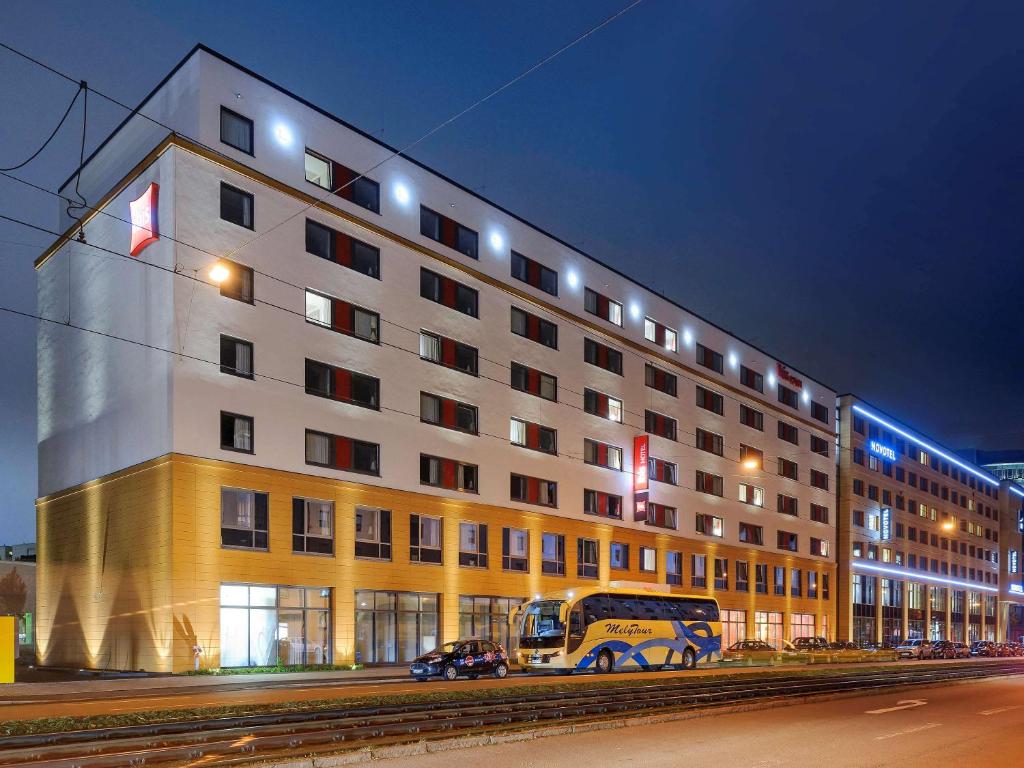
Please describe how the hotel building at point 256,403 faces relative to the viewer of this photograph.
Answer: facing the viewer and to the right of the viewer

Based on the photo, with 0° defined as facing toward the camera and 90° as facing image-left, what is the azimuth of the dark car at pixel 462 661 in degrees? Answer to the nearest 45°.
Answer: approximately 45°

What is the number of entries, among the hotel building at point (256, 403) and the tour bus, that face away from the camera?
0

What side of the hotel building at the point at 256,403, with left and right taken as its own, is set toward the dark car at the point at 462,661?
front

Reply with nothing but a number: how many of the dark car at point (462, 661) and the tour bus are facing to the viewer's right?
0

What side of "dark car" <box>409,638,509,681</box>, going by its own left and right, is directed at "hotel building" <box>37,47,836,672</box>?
right

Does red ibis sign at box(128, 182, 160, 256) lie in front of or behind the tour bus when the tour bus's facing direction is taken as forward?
in front

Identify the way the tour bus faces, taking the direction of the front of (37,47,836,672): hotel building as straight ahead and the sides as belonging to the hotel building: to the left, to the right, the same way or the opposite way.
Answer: to the right

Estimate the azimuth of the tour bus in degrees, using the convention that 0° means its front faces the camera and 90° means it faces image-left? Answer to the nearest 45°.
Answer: approximately 45°
